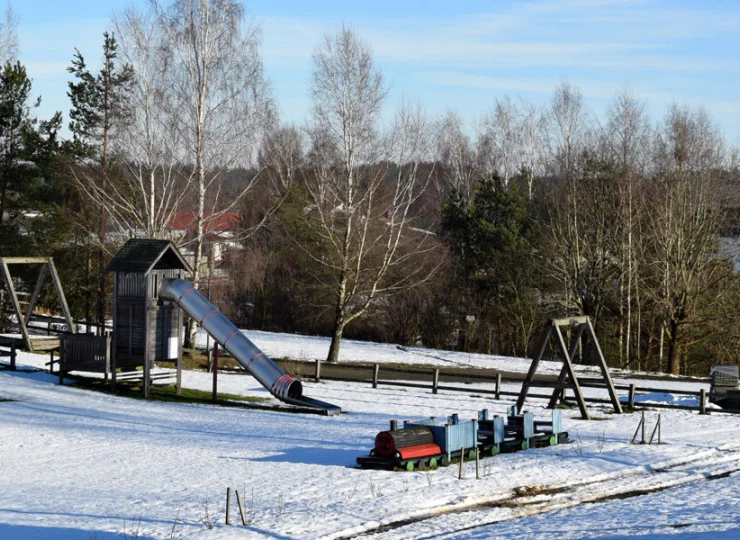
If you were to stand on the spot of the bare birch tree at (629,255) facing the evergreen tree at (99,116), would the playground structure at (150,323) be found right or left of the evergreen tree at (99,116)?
left

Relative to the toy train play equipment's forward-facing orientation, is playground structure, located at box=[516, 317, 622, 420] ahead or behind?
behind

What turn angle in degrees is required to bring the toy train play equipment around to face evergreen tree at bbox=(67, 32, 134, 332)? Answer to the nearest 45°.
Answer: approximately 90° to its right

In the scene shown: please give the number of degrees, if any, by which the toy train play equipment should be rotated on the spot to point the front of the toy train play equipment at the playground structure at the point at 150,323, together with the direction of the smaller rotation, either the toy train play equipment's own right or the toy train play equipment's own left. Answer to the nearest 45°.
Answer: approximately 90° to the toy train play equipment's own right

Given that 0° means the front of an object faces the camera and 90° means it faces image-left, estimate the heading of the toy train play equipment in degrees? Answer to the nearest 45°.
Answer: approximately 45°

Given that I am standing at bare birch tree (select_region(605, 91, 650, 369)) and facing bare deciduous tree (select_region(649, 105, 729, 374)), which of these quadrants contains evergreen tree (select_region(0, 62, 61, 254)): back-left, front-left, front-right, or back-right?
back-right

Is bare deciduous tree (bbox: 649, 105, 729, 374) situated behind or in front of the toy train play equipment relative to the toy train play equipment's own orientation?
behind

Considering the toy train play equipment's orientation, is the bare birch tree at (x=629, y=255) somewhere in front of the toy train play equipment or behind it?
behind

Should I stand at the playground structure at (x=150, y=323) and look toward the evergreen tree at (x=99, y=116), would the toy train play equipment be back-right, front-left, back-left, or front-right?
back-right

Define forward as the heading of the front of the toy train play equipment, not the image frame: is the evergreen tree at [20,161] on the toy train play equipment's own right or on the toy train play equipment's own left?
on the toy train play equipment's own right
